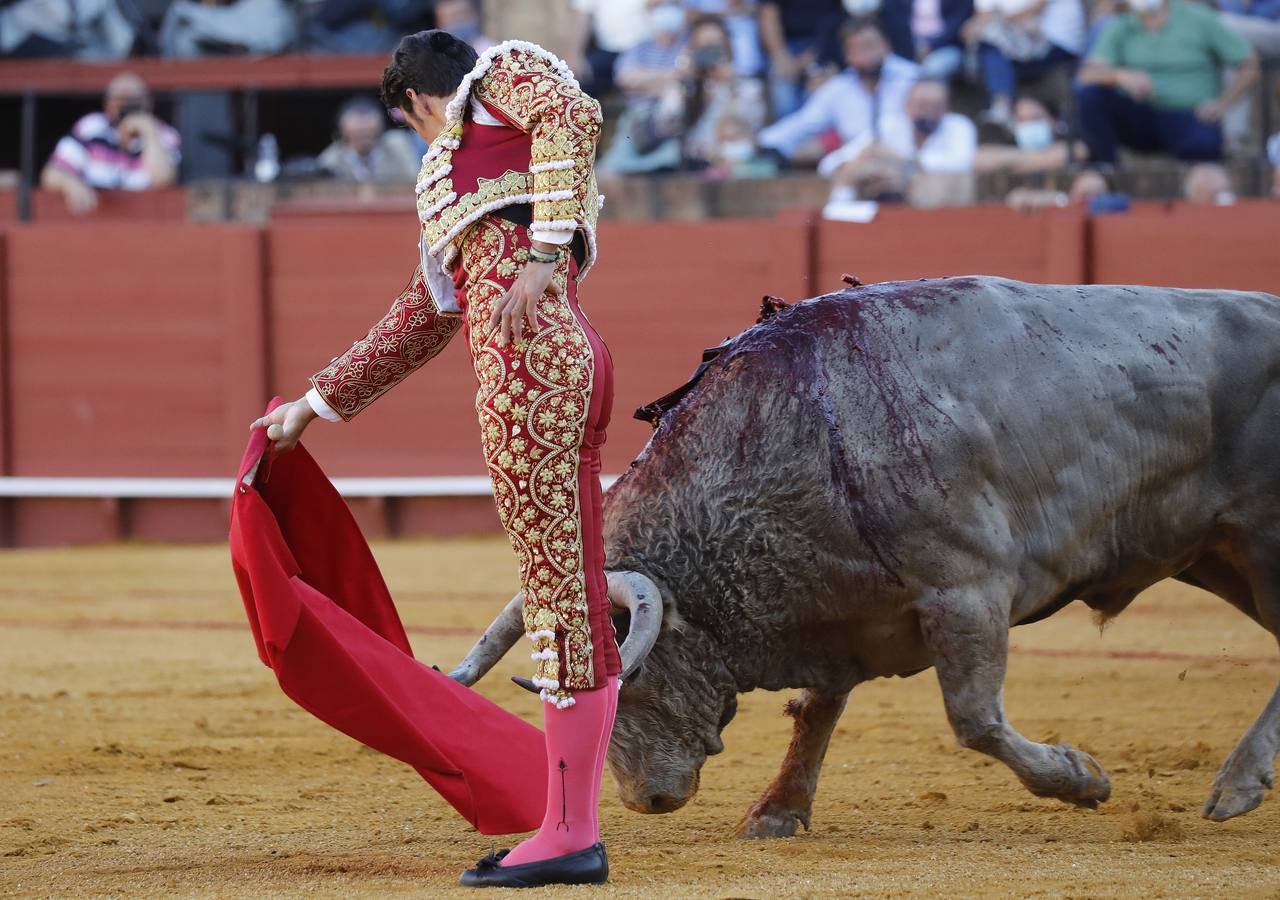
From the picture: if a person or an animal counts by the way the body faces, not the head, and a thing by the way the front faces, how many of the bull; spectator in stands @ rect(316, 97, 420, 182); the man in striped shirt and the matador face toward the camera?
2

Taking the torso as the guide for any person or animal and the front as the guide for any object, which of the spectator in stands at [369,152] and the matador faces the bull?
the spectator in stands

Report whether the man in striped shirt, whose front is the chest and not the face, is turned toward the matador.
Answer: yes

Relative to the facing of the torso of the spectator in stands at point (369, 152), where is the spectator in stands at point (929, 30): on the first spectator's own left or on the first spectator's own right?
on the first spectator's own left

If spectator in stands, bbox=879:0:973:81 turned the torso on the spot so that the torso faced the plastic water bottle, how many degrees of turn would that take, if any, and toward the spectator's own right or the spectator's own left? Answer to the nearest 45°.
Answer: approximately 90° to the spectator's own right

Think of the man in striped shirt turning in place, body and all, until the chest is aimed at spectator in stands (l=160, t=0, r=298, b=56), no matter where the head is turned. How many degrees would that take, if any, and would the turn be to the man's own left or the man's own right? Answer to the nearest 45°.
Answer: approximately 135° to the man's own left

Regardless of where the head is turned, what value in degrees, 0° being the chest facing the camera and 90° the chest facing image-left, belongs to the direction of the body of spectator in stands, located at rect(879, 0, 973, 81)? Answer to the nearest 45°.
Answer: approximately 0°

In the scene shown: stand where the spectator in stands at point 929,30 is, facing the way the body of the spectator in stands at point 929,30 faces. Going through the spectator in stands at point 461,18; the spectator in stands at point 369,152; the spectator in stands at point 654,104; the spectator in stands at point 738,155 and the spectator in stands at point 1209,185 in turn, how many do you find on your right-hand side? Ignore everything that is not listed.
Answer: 4
